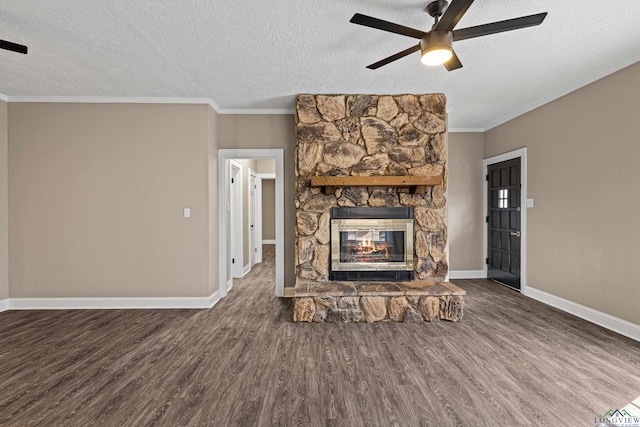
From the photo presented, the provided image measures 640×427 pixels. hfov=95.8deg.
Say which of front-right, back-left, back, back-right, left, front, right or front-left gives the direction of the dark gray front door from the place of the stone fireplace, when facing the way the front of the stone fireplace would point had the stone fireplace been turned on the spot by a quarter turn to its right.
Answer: back-right

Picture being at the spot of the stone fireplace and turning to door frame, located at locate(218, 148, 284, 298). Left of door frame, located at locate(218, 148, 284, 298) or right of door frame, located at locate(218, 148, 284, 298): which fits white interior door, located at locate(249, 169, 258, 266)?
right

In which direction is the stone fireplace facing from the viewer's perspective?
toward the camera

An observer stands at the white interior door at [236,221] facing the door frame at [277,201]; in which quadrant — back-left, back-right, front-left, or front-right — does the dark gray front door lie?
front-left

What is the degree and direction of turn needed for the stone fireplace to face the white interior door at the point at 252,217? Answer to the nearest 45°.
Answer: approximately 135° to its right

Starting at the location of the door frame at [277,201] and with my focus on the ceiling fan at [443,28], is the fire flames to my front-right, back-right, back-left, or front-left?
front-left

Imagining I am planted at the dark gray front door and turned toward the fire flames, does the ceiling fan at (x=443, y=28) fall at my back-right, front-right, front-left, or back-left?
front-left

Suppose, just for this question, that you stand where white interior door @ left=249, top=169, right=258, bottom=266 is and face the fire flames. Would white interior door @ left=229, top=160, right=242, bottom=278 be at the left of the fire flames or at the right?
right

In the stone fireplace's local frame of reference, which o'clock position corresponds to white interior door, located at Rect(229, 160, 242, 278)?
The white interior door is roughly at 4 o'clock from the stone fireplace.

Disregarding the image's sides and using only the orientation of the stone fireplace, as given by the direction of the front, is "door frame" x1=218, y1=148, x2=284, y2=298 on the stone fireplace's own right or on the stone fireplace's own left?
on the stone fireplace's own right

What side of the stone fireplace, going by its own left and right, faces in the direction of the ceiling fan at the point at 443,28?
front
